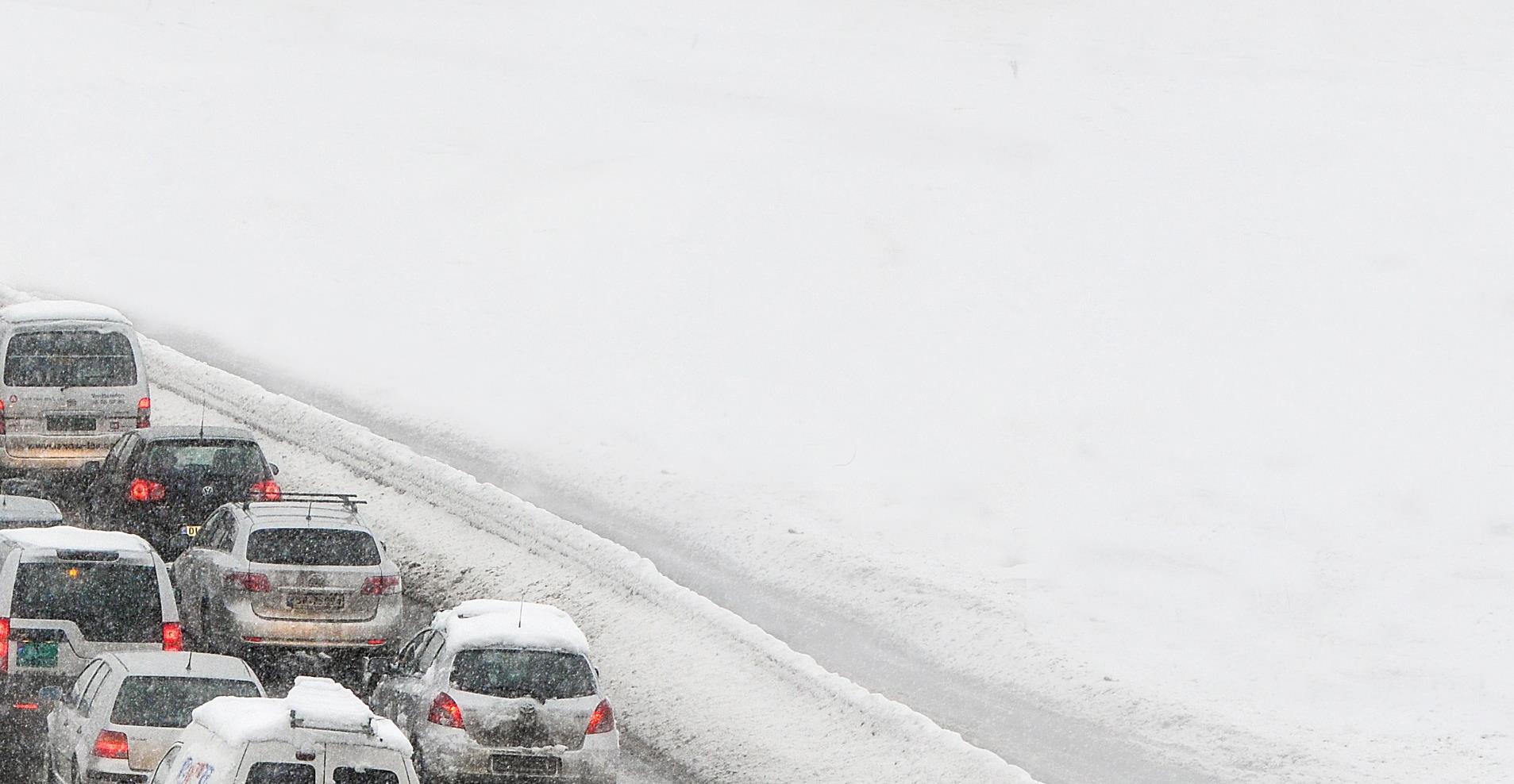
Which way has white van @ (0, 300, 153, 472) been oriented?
away from the camera

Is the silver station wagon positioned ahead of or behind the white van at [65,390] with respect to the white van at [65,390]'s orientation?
behind

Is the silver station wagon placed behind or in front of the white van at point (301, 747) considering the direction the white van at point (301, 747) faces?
in front

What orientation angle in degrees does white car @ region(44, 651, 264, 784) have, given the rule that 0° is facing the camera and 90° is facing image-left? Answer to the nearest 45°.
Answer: approximately 135°

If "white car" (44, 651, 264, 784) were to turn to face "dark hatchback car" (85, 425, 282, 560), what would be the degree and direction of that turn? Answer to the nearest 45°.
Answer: approximately 45° to its right

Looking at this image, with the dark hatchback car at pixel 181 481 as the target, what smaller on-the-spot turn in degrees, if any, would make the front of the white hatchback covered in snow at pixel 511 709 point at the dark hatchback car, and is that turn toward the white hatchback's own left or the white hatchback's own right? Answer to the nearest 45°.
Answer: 0° — it already faces it

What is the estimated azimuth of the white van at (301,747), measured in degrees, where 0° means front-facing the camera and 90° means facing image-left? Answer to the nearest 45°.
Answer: approximately 135°

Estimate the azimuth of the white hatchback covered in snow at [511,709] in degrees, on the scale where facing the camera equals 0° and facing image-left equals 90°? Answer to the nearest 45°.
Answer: approximately 135°

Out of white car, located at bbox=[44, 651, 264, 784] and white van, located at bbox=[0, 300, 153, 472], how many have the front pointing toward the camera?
0

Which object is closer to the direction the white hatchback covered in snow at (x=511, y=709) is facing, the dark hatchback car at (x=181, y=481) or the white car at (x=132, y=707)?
the dark hatchback car

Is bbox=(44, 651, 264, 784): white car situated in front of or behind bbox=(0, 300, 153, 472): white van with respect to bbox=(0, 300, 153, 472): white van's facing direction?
behind
